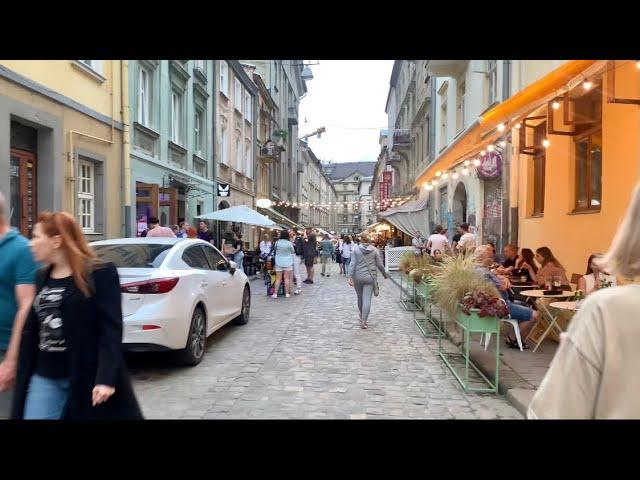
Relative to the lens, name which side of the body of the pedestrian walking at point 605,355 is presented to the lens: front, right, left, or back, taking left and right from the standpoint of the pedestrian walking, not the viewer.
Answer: back

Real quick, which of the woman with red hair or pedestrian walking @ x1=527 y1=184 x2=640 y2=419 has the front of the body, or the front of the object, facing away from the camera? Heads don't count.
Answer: the pedestrian walking

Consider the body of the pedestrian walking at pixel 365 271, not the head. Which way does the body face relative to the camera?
away from the camera

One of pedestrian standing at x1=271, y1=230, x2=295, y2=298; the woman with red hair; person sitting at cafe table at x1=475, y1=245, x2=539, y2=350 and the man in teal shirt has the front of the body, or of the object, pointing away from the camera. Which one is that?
the pedestrian standing

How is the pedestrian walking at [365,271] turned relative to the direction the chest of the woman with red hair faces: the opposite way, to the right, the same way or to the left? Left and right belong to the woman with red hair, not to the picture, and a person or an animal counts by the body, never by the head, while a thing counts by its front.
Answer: the opposite way

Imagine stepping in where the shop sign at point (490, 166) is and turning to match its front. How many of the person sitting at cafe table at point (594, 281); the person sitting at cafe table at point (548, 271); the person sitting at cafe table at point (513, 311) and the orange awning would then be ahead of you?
4

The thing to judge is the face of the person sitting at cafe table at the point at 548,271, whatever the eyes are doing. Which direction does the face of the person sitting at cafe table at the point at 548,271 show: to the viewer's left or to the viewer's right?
to the viewer's left

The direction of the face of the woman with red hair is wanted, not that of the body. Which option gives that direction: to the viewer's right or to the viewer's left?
to the viewer's left

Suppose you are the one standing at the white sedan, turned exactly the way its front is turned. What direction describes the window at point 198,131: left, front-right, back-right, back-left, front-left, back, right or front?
front-left

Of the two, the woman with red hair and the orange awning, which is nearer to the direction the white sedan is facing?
the orange awning

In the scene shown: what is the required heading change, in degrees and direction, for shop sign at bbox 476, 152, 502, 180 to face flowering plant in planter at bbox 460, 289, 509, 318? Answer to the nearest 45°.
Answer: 0° — it already faces it
